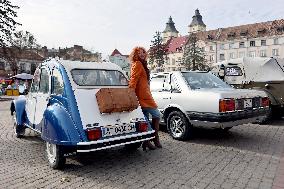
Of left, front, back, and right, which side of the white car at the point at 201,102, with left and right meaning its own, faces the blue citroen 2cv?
left

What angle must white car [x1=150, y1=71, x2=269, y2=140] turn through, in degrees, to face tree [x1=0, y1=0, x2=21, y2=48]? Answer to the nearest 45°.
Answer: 0° — it already faces it

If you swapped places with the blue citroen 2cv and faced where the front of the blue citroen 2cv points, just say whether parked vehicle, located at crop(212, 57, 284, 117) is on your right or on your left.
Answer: on your right

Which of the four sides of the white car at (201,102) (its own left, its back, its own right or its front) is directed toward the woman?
left

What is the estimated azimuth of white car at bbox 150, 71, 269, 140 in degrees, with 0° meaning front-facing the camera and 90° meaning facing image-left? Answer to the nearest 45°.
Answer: approximately 135°

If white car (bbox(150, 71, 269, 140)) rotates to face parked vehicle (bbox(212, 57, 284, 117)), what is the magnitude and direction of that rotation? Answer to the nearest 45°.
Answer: approximately 90° to its right

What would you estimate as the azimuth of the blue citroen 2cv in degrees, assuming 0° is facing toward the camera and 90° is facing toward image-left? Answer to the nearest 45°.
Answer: approximately 135°

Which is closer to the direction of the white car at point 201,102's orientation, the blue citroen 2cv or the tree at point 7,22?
the tree

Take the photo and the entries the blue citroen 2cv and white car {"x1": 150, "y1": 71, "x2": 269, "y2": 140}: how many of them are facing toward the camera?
0

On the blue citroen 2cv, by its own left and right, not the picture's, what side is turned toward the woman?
right

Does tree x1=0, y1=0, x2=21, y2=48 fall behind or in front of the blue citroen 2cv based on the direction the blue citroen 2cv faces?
in front
